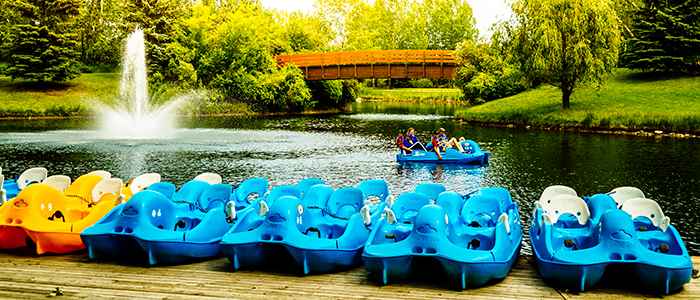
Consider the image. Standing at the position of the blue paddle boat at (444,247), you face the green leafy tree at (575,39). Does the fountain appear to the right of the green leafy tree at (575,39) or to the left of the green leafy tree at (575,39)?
left

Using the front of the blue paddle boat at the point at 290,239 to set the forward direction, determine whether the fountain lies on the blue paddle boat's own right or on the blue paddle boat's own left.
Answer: on the blue paddle boat's own right

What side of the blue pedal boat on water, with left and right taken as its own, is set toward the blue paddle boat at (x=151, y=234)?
right

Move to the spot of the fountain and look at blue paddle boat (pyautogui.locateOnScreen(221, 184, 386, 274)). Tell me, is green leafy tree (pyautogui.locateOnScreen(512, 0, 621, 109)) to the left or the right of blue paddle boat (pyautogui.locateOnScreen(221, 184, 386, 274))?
left

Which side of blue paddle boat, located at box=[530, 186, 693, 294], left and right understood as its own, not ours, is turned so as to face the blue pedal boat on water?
back

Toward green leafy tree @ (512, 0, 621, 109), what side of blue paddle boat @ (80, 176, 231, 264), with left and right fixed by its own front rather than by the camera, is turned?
back

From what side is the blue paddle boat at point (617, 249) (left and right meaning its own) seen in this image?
front

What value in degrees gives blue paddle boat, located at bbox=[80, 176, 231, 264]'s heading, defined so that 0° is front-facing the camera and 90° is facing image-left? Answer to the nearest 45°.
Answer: approximately 45°

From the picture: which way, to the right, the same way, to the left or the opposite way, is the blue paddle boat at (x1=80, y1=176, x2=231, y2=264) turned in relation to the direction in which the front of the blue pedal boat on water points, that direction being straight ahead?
to the right

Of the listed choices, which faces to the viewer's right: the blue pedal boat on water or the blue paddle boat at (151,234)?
the blue pedal boat on water

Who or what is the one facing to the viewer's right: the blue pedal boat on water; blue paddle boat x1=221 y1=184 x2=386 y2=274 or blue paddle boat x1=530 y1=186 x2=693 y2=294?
the blue pedal boat on water

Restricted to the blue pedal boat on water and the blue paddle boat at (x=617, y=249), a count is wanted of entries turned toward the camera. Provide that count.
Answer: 1

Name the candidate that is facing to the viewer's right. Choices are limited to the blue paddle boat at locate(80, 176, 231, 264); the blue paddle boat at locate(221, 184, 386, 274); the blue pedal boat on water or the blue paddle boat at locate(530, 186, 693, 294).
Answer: the blue pedal boat on water

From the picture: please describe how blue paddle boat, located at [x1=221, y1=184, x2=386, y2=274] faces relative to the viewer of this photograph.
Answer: facing the viewer and to the left of the viewer

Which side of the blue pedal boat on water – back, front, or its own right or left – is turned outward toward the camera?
right
